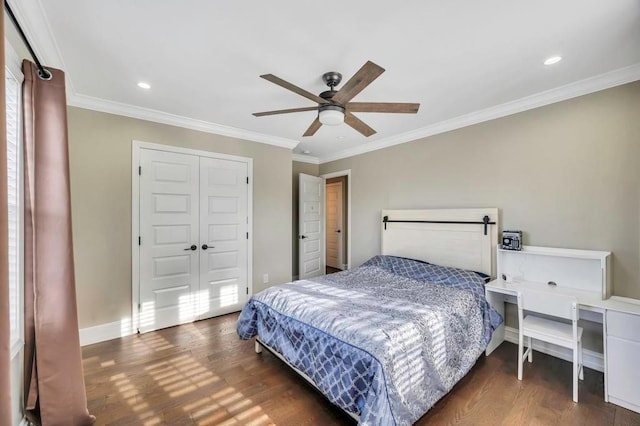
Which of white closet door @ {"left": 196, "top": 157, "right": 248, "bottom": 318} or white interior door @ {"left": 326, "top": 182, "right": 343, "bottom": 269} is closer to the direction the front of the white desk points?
the white closet door

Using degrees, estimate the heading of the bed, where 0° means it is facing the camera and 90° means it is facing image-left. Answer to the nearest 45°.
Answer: approximately 45°

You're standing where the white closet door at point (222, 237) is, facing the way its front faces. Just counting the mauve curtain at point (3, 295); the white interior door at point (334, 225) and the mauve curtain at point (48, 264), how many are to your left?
1

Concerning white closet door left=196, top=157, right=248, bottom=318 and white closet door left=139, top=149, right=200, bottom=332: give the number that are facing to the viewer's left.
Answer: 0

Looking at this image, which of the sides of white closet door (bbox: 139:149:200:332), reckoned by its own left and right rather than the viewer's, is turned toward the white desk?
front

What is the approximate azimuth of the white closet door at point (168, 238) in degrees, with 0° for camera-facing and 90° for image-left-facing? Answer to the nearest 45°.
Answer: approximately 315°

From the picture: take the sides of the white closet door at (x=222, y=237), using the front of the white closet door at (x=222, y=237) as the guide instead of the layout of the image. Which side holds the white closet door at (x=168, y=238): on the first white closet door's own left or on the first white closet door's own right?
on the first white closet door's own right

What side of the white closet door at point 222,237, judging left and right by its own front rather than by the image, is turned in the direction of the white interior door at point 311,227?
left

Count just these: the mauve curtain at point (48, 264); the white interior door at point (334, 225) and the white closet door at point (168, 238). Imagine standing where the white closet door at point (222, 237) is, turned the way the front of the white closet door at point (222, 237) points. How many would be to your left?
1

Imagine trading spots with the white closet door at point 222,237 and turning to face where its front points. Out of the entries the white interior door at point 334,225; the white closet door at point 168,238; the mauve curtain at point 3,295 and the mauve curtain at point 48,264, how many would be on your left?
1

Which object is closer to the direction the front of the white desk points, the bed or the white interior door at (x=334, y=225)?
the bed

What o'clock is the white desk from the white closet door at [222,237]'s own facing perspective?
The white desk is roughly at 12 o'clock from the white closet door.
